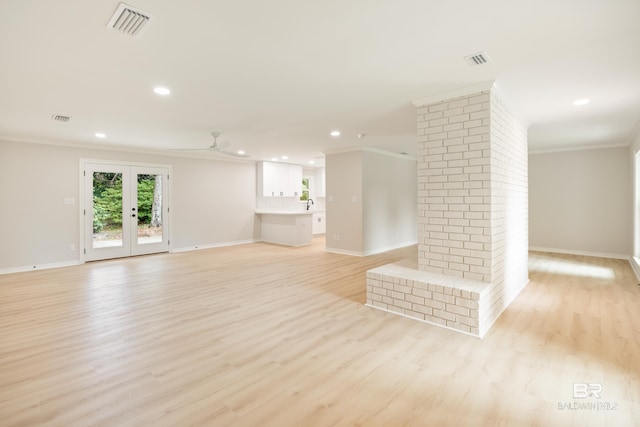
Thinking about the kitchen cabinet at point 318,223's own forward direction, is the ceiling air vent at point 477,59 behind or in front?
in front

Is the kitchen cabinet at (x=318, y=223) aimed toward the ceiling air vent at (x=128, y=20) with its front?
yes

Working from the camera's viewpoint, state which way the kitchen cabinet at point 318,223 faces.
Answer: facing the viewer

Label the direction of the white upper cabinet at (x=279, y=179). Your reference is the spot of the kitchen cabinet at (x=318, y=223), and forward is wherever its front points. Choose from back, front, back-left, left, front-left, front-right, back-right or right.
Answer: front-right

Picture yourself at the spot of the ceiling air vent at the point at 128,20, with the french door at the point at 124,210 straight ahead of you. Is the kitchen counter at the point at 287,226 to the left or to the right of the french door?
right

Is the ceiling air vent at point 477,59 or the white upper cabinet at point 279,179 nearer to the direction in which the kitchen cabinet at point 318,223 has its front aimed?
the ceiling air vent

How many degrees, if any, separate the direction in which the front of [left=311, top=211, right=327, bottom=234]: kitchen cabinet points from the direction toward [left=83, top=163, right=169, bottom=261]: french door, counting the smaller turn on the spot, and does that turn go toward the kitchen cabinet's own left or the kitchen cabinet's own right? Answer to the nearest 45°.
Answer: approximately 45° to the kitchen cabinet's own right

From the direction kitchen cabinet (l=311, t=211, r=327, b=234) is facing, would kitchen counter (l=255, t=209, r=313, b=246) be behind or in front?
in front
